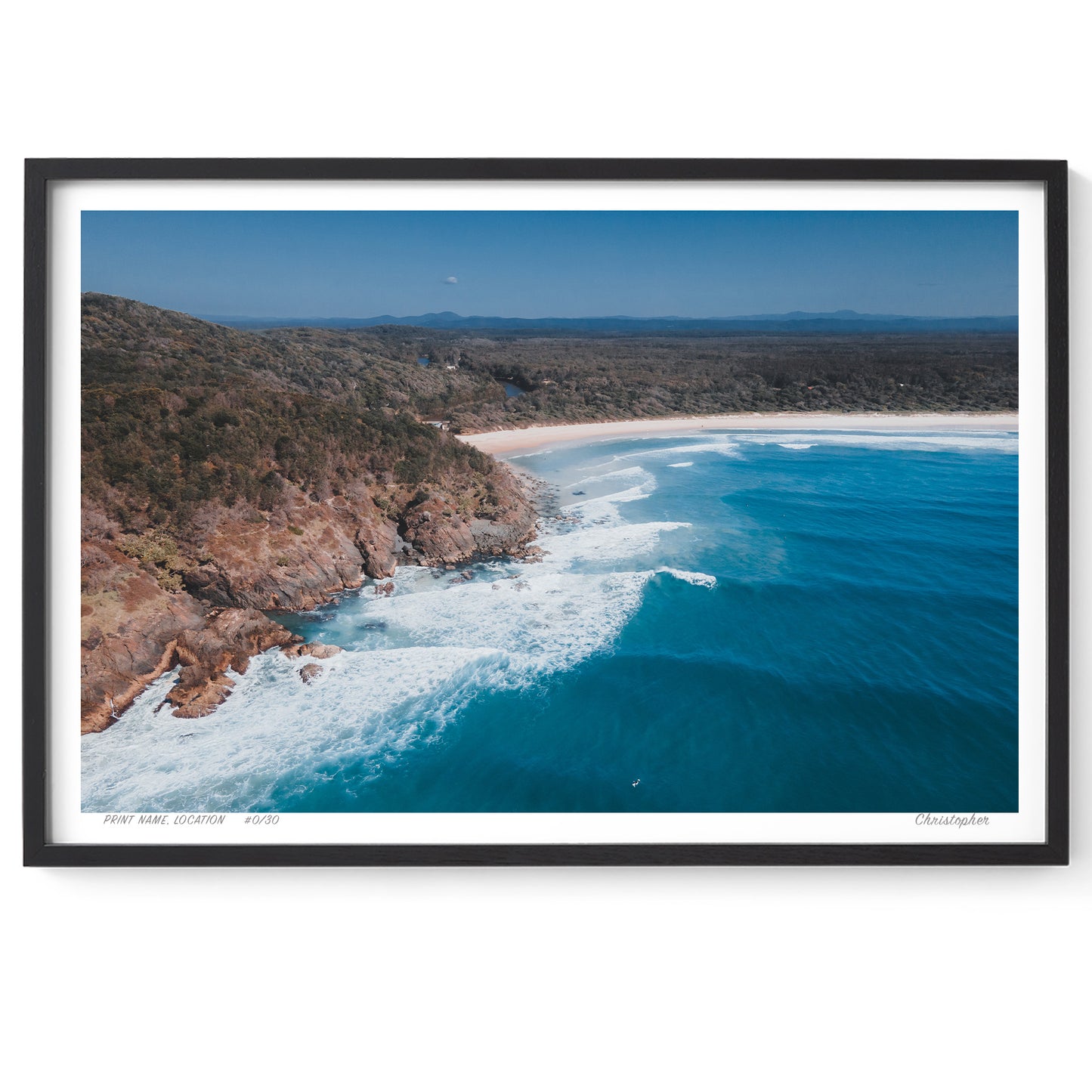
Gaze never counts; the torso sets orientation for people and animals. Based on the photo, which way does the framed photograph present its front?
toward the camera
